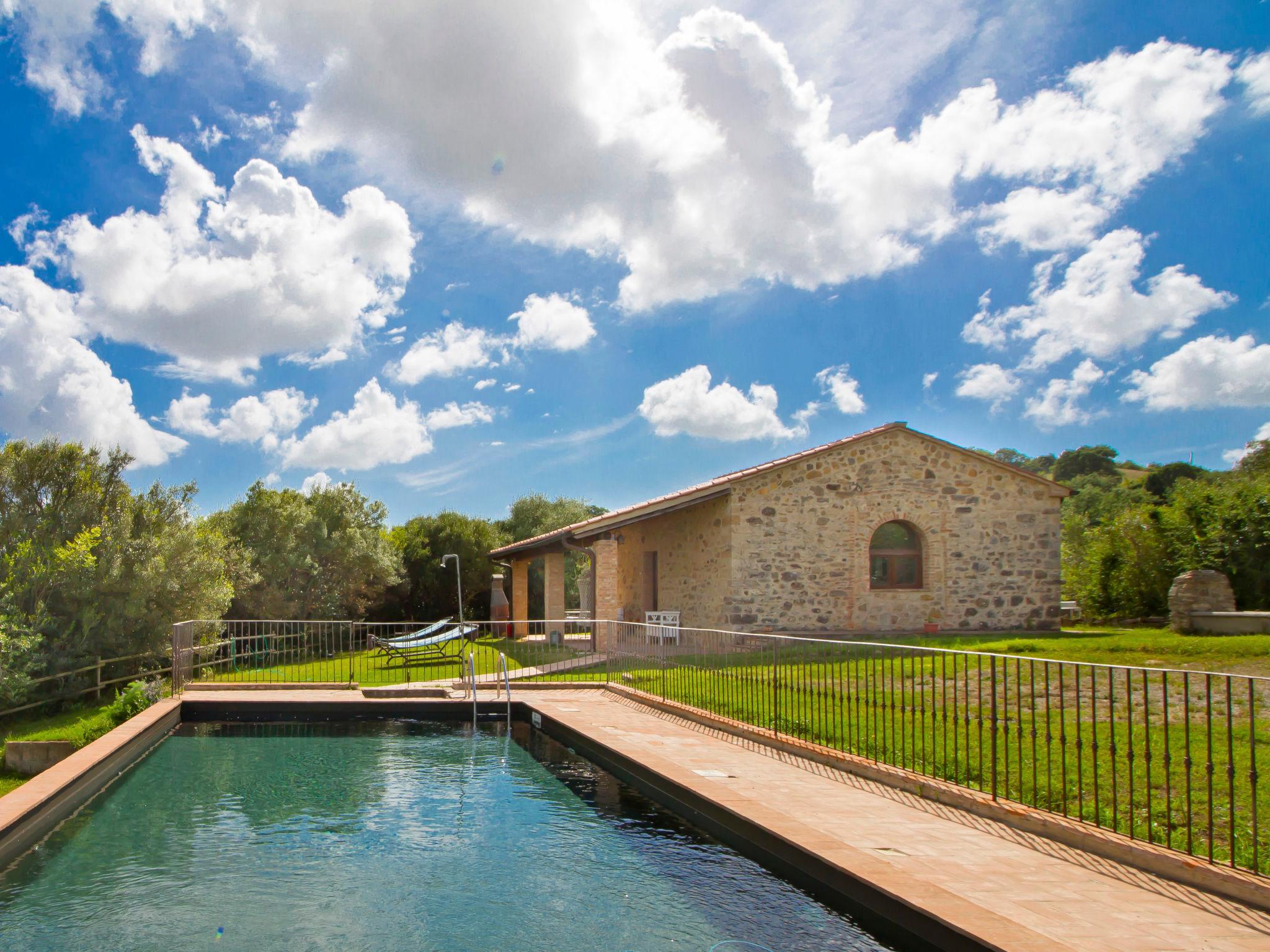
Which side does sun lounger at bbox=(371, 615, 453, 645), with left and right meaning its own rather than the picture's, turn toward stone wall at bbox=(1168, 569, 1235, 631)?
back

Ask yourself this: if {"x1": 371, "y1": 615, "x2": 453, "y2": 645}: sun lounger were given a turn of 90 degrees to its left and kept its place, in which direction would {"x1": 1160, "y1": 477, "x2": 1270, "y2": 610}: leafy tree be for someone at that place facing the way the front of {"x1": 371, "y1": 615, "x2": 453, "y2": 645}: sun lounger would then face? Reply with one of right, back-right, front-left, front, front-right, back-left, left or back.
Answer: left

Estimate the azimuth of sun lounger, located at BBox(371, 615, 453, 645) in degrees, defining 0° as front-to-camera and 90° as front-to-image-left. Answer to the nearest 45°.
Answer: approximately 90°

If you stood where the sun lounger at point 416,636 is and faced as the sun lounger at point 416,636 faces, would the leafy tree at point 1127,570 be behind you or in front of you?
behind
